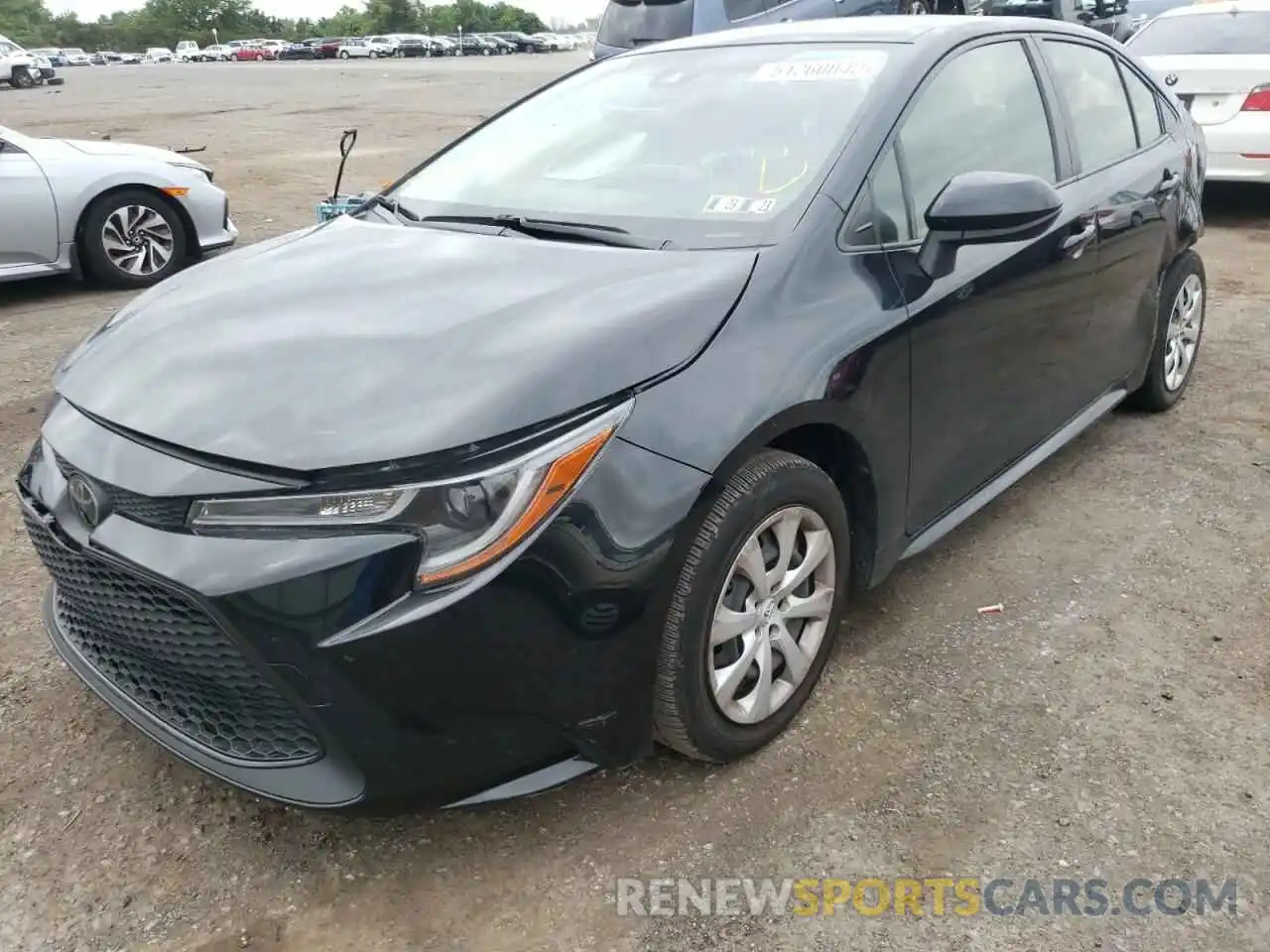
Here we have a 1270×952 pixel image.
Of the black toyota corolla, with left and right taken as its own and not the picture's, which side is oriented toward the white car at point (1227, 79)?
back

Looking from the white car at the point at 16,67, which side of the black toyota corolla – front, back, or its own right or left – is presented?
right

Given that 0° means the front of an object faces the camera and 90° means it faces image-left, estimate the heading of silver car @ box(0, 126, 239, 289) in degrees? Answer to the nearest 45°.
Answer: approximately 270°

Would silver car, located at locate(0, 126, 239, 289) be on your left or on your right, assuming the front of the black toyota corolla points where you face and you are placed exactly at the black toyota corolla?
on your right

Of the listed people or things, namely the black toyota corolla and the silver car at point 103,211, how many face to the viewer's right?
1

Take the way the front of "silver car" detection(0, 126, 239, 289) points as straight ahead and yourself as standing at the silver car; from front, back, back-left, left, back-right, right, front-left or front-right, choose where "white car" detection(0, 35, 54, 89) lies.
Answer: left

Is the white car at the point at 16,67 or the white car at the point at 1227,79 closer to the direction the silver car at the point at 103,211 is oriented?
the white car at the point at 1227,79

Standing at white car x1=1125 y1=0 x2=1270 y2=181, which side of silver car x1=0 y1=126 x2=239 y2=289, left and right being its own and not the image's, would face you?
front

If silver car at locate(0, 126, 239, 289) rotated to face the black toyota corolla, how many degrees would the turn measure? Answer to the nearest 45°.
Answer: approximately 90° to its right

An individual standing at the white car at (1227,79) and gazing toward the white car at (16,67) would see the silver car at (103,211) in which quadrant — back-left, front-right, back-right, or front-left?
front-left

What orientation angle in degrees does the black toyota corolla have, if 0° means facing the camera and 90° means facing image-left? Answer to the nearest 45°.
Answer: approximately 45°
